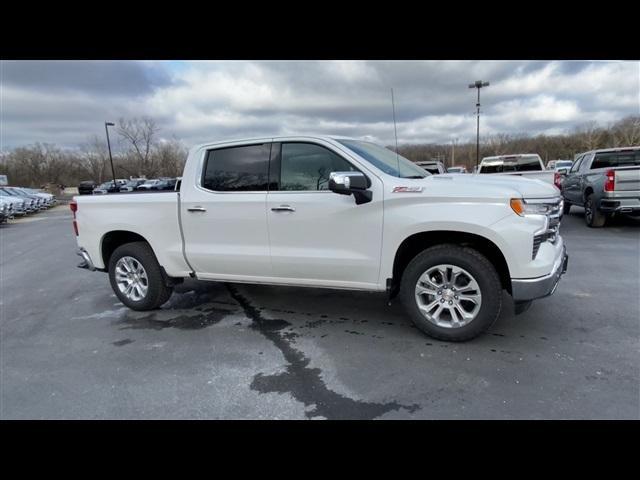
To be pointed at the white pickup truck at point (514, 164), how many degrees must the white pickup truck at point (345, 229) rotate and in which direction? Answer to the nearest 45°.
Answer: approximately 90° to its left

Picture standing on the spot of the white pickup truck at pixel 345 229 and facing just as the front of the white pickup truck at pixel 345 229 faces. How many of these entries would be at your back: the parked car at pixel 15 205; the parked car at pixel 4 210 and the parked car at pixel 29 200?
3

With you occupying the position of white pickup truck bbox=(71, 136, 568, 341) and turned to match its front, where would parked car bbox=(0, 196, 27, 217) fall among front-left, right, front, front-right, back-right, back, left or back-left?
back

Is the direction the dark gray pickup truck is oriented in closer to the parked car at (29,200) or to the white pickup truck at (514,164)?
the white pickup truck

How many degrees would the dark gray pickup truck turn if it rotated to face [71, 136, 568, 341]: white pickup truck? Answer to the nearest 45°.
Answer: approximately 135° to its left

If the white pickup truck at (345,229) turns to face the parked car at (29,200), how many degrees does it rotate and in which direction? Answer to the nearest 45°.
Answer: approximately 180°

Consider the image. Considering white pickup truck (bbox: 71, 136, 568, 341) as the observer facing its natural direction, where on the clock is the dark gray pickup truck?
The dark gray pickup truck is roughly at 9 o'clock from the white pickup truck.

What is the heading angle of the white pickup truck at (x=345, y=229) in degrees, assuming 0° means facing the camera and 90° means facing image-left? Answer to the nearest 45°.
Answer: approximately 315°

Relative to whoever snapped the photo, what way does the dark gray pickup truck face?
facing away from the viewer and to the left of the viewer

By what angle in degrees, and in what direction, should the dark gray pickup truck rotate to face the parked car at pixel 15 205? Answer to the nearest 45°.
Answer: approximately 45° to its left

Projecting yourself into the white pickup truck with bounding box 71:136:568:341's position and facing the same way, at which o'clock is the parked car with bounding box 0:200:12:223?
The parked car is roughly at 6 o'clock from the white pickup truck.

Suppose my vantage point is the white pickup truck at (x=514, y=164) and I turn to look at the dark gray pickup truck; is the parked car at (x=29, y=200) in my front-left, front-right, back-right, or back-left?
back-right

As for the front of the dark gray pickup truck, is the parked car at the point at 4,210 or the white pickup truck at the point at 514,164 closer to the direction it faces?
the white pickup truck
